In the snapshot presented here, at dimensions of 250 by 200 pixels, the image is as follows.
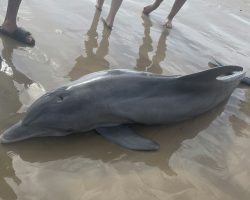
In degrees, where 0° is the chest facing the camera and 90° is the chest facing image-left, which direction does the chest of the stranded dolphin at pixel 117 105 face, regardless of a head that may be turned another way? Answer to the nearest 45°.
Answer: approximately 90°

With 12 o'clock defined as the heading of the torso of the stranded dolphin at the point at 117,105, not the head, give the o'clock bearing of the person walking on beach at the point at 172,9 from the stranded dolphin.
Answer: The person walking on beach is roughly at 3 o'clock from the stranded dolphin.

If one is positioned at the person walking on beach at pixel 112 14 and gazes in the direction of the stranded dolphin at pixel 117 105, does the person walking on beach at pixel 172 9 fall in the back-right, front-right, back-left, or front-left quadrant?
back-left

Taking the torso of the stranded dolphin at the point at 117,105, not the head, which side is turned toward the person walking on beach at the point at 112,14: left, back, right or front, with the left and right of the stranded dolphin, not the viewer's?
right
